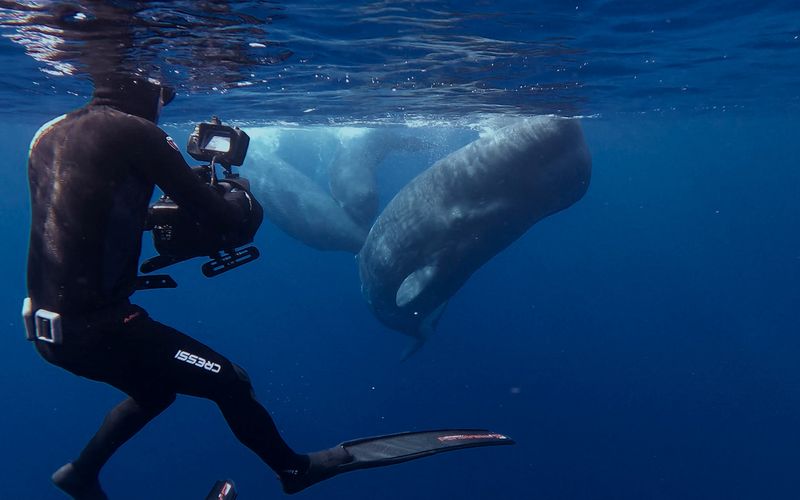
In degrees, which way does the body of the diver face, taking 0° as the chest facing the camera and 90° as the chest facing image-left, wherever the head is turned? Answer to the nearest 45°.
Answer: approximately 225°

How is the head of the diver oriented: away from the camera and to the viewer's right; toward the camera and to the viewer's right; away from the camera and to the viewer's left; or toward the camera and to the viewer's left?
away from the camera and to the viewer's right
